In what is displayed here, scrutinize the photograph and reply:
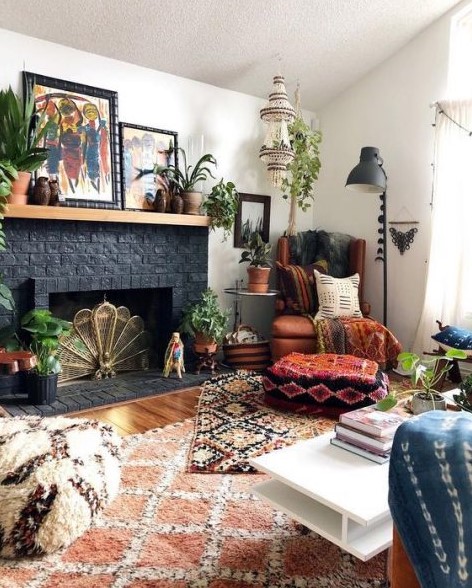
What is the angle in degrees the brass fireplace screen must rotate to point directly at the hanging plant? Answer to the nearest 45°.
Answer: approximately 45° to its left

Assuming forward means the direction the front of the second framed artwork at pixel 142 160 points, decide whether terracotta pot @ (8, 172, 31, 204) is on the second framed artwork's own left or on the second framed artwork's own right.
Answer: on the second framed artwork's own right

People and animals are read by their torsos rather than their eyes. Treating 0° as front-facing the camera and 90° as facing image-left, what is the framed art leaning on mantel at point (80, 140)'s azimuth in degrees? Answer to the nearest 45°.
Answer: approximately 315°

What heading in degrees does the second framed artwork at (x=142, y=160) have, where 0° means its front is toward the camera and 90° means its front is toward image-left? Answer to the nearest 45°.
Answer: approximately 315°
